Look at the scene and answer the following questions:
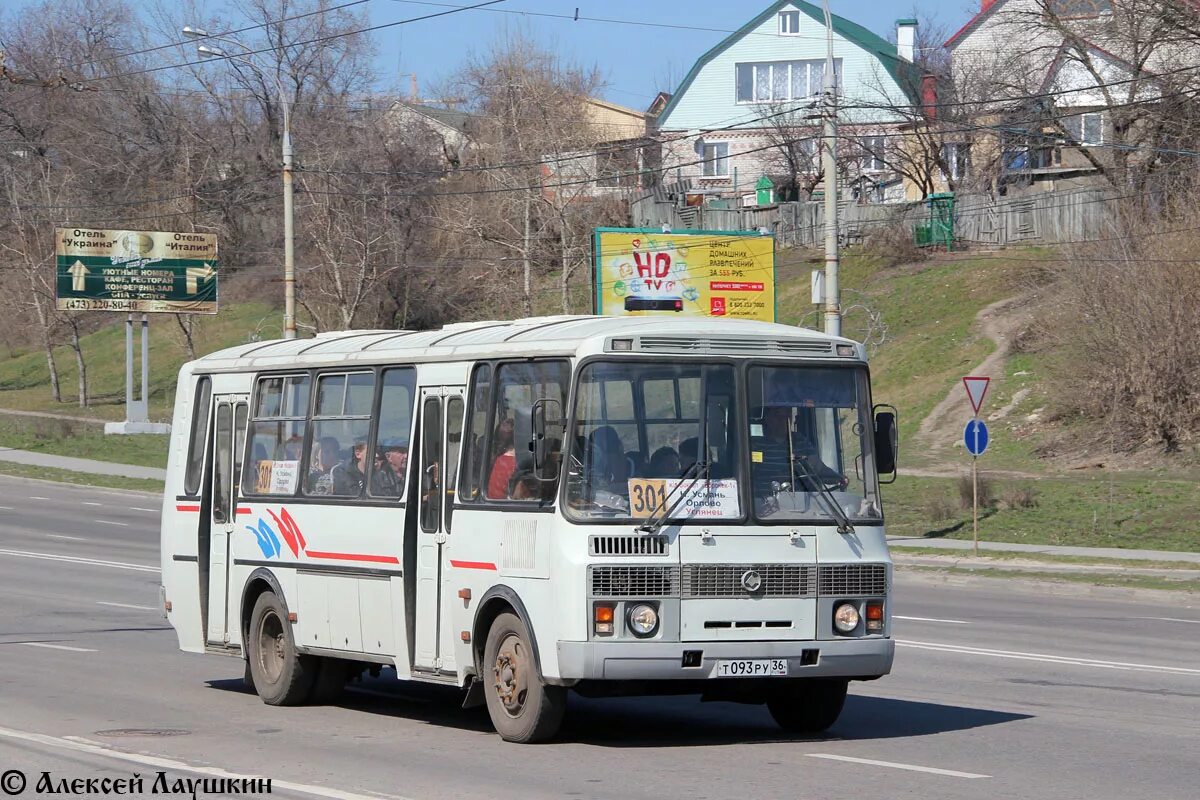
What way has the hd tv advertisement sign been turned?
toward the camera

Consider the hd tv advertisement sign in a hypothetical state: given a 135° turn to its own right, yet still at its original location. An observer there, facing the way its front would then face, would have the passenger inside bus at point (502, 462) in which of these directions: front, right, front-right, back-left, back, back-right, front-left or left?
back-left

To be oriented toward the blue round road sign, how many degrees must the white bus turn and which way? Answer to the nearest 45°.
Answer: approximately 90° to its left

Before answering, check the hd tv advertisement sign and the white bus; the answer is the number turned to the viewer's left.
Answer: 0

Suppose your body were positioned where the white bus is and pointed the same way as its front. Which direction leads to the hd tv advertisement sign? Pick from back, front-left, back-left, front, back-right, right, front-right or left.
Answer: back-left

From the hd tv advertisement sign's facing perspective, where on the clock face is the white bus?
The white bus is roughly at 12 o'clock from the hd tv advertisement sign.

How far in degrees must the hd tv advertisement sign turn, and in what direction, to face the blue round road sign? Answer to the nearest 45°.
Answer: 0° — it already faces it

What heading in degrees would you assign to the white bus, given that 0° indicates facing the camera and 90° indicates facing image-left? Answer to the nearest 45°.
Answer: approximately 315°

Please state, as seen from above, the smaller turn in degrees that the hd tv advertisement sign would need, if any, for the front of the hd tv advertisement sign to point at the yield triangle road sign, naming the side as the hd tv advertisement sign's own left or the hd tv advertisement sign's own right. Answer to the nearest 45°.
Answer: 0° — it already faces it

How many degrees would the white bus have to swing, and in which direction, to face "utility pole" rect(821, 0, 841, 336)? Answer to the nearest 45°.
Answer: approximately 135° to its left
